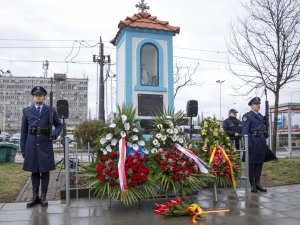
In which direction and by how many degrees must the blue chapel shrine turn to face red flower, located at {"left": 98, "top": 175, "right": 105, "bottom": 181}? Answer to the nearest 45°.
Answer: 0° — it already faces it

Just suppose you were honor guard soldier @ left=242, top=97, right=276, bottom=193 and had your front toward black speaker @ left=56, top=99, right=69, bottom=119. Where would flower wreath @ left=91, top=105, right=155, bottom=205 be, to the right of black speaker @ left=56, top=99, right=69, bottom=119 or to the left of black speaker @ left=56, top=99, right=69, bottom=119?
left

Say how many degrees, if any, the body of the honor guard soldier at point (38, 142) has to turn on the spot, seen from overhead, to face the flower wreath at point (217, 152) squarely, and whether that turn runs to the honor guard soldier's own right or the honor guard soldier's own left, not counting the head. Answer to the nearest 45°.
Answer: approximately 90° to the honor guard soldier's own left

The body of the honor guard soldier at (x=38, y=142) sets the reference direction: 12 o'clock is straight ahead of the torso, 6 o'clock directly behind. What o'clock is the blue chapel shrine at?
The blue chapel shrine is roughly at 8 o'clock from the honor guard soldier.

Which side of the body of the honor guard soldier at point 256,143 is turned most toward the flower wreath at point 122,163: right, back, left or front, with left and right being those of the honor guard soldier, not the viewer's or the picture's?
right

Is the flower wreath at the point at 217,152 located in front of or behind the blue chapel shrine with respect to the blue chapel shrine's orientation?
in front

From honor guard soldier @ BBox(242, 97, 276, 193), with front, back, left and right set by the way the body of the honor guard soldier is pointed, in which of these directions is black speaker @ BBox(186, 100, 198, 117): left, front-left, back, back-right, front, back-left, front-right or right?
back-right

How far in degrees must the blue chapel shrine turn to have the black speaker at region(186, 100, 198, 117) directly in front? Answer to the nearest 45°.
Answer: approximately 45° to its left

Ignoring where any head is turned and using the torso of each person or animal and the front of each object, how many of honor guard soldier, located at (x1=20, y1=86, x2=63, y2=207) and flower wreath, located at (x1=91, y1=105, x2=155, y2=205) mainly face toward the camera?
2

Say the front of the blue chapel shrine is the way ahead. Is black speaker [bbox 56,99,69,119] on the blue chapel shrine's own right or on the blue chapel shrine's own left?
on the blue chapel shrine's own right

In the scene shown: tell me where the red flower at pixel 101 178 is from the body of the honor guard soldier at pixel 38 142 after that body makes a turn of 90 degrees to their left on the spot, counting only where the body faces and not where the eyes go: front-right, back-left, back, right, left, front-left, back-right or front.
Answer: front-right

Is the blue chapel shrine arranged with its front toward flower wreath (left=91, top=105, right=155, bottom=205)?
yes
